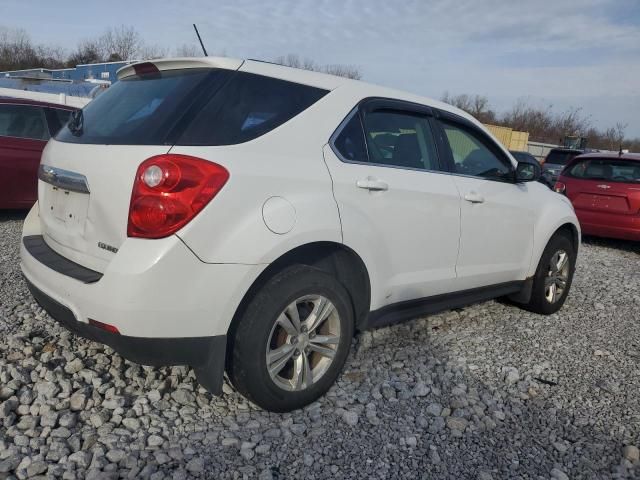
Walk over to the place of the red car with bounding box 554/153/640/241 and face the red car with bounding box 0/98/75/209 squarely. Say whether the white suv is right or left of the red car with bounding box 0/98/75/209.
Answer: left

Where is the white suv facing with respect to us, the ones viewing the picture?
facing away from the viewer and to the right of the viewer

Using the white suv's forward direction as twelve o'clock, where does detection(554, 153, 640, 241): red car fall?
The red car is roughly at 12 o'clock from the white suv.

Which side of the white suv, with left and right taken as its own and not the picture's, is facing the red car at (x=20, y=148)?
left
